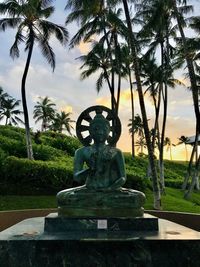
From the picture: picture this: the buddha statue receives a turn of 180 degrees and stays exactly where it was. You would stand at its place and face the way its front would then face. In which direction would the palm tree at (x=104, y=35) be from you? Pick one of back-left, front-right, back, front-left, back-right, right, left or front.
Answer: front

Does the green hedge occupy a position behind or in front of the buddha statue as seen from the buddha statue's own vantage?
behind

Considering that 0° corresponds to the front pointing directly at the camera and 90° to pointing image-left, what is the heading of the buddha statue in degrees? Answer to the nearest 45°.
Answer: approximately 0°

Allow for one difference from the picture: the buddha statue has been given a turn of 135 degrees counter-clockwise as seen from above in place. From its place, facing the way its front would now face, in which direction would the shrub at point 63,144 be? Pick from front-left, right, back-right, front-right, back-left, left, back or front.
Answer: front-left
